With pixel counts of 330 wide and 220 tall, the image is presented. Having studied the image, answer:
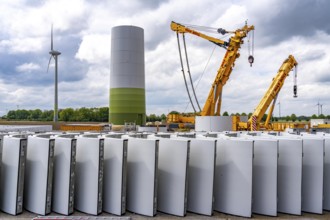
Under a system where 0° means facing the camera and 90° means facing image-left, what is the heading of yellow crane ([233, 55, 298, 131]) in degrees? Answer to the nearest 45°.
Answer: approximately 270°

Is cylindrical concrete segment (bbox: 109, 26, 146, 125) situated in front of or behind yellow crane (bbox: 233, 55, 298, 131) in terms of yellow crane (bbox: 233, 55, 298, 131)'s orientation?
behind

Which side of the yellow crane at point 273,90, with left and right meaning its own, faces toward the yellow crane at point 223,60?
back
